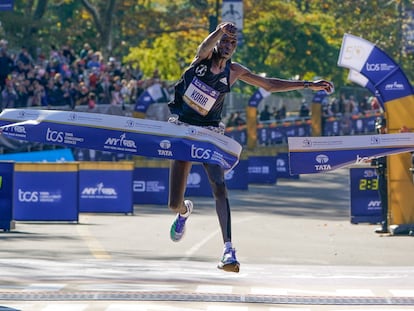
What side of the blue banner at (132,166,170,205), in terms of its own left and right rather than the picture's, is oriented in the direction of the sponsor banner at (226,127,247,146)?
back

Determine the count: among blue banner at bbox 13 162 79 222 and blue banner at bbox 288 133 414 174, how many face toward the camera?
2

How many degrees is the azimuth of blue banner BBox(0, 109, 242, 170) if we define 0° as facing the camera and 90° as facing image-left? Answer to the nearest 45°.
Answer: approximately 0°

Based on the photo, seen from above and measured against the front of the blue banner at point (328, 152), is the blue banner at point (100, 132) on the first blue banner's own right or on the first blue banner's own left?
on the first blue banner's own right
